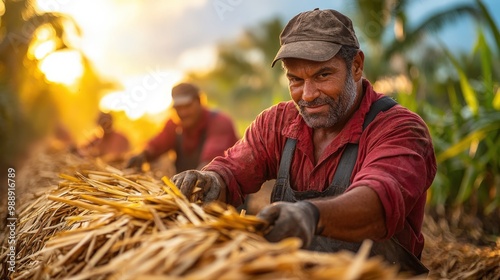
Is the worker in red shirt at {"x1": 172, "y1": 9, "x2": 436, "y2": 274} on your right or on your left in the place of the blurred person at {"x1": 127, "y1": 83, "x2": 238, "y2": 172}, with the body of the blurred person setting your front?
on your left

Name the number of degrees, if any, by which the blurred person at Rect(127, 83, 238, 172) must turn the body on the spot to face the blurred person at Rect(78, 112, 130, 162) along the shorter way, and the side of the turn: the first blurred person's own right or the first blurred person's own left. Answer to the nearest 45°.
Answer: approximately 90° to the first blurred person's own right

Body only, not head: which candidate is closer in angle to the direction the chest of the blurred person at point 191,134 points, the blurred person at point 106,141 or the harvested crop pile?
the harvested crop pile

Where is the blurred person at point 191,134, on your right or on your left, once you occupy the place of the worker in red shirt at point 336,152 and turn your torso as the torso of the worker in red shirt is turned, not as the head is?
on your right

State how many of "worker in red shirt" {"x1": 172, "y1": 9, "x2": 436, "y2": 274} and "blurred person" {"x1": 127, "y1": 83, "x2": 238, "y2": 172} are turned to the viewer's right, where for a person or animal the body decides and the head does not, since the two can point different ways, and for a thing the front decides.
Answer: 0

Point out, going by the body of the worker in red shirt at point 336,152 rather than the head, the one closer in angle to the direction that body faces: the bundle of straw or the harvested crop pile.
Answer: the bundle of straw

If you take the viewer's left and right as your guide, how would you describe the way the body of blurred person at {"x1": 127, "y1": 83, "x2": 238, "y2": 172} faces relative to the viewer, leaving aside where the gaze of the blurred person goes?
facing the viewer and to the left of the viewer

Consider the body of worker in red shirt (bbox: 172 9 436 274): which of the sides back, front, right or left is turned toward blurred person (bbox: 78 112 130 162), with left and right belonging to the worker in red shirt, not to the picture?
right

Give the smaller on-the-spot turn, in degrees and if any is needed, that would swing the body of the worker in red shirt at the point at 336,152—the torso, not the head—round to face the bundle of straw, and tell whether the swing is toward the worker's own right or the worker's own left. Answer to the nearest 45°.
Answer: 0° — they already face it
